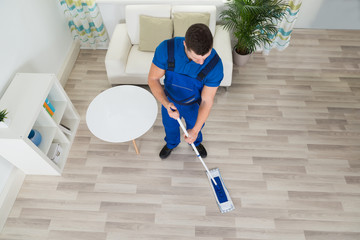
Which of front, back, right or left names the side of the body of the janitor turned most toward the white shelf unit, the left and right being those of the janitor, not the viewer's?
right

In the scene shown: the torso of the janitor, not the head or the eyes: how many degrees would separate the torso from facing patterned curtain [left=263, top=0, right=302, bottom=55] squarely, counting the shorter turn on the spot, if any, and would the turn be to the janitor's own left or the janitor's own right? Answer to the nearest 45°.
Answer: approximately 135° to the janitor's own left

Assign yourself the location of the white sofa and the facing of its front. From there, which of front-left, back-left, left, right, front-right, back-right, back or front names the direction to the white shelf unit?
front-right

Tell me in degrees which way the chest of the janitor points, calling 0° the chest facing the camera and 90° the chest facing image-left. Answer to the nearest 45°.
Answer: approximately 0°

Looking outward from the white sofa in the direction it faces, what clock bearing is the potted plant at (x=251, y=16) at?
The potted plant is roughly at 9 o'clock from the white sofa.

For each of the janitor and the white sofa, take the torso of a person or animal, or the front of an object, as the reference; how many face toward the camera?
2

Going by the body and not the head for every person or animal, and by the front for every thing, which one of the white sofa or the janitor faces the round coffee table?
the white sofa

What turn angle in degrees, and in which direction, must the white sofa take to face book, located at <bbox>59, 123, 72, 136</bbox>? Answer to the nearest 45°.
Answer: approximately 45° to its right
